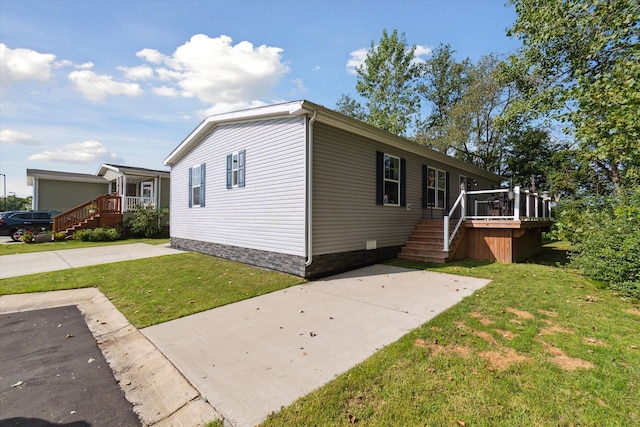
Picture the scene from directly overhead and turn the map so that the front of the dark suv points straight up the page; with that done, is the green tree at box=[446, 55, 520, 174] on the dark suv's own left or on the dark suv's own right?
on the dark suv's own right

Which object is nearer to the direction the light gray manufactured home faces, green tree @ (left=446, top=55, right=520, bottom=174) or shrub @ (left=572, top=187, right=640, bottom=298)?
the shrub

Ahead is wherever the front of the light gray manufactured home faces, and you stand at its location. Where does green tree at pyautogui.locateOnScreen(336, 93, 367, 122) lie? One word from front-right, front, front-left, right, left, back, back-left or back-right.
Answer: back-left

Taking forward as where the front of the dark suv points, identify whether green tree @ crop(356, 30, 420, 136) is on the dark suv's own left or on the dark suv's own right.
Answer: on the dark suv's own right
